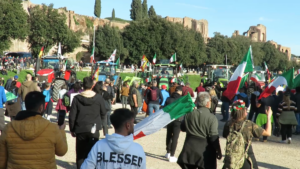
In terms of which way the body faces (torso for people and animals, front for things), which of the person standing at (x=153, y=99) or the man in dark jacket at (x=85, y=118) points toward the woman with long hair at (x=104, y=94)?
the man in dark jacket

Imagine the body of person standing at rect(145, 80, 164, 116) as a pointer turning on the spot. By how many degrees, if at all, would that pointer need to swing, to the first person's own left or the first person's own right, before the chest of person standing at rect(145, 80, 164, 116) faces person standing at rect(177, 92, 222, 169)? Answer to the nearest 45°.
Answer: approximately 180°

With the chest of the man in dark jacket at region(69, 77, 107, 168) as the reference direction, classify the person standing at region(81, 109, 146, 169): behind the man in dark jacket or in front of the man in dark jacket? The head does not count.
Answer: behind

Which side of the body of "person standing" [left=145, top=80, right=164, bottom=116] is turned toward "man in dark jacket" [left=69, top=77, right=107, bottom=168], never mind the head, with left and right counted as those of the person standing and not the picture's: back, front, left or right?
back

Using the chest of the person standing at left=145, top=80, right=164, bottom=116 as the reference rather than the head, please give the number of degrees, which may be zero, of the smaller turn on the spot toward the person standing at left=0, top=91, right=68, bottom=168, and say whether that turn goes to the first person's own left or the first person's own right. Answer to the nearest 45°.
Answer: approximately 180°

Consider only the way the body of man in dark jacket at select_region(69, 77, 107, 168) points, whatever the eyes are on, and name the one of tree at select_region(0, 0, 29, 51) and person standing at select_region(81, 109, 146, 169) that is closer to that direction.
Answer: the tree

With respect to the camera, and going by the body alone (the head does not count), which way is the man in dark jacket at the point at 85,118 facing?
away from the camera

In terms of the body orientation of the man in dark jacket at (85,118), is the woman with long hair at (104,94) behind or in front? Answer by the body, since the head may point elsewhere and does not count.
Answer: in front

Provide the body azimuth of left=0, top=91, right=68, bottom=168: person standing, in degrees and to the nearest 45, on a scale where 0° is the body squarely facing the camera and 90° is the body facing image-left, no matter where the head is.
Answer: approximately 225°

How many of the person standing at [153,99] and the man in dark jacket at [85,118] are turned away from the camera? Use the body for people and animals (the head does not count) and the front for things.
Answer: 2

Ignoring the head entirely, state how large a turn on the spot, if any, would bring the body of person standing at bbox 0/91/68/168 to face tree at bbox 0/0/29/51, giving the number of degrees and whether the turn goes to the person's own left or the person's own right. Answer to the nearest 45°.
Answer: approximately 45° to the person's own left

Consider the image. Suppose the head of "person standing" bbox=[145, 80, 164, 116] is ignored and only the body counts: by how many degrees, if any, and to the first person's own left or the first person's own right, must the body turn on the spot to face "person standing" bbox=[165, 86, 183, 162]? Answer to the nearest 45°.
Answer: approximately 180°

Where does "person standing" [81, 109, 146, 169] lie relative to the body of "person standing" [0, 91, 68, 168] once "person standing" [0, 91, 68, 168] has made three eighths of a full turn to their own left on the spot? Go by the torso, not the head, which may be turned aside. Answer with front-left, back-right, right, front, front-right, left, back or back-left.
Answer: back-left

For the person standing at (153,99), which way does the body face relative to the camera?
away from the camera
